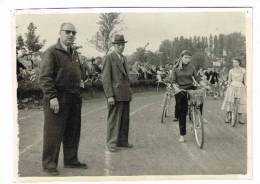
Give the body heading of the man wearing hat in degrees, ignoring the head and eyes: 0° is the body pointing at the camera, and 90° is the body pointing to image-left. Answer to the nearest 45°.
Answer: approximately 315°

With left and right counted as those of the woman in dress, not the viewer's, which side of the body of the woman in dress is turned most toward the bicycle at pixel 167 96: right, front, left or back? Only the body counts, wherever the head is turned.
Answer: right

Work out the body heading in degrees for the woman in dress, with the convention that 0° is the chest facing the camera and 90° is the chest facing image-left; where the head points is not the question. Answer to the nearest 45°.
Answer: approximately 0°

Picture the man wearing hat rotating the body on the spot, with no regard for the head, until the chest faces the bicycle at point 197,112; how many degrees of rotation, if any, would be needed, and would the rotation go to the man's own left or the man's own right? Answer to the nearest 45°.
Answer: approximately 45° to the man's own left
